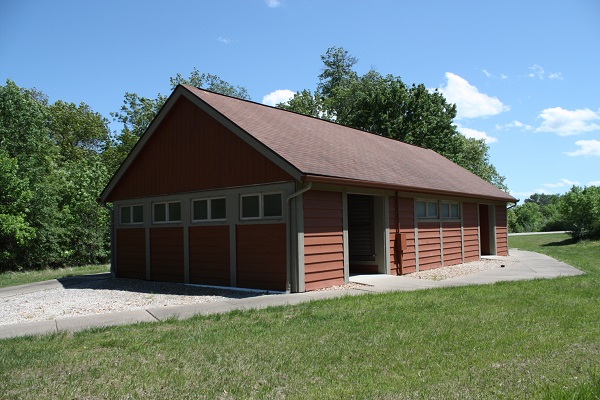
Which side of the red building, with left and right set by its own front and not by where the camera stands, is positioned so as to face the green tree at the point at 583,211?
left

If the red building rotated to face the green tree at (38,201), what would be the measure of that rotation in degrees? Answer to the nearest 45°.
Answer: approximately 180°

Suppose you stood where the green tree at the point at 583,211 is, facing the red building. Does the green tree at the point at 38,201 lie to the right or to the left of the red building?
right

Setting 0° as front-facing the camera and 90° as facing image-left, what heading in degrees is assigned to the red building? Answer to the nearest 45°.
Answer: approximately 315°
